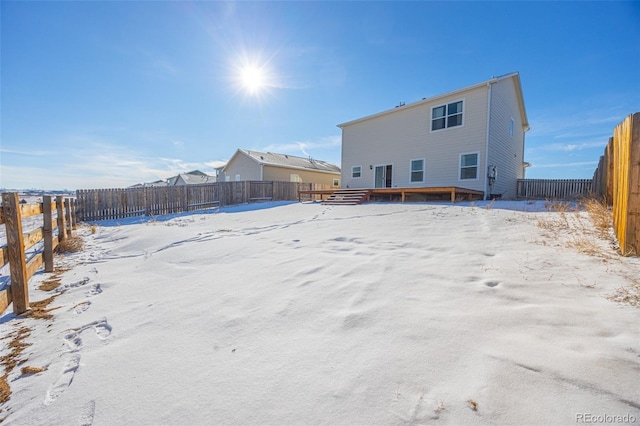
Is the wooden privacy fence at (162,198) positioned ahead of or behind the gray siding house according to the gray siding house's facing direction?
behind

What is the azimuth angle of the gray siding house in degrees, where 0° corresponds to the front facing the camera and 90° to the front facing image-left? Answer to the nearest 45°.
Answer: approximately 225°

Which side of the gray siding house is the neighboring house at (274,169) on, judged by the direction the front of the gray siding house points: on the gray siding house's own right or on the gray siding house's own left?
on the gray siding house's own left
